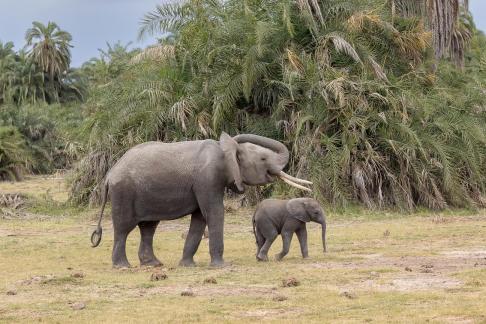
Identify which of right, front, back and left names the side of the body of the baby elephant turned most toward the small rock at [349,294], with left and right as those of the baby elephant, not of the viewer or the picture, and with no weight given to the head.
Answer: right

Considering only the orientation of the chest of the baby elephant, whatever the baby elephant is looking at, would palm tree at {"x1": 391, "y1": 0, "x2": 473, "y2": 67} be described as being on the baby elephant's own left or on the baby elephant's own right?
on the baby elephant's own left

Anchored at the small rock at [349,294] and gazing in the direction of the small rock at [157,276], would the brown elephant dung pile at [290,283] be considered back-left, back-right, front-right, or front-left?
front-right

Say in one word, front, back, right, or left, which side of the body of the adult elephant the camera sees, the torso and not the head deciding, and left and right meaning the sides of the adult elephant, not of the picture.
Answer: right

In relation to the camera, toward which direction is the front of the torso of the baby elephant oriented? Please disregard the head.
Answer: to the viewer's right

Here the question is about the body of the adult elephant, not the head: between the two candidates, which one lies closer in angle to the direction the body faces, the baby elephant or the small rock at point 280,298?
the baby elephant

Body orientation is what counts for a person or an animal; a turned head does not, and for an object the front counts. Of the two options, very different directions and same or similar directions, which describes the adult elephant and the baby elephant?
same or similar directions

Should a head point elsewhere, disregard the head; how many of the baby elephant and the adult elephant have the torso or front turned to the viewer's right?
2
